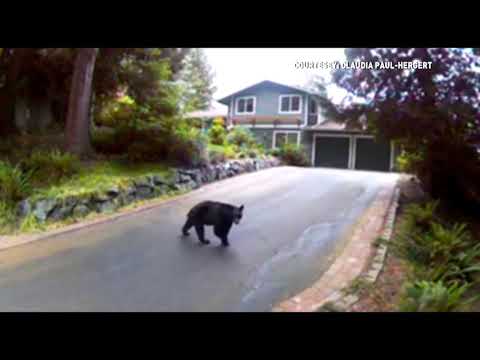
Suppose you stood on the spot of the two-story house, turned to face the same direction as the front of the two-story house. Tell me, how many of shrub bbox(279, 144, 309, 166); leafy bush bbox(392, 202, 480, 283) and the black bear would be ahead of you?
3

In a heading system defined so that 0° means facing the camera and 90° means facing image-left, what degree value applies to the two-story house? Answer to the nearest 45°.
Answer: approximately 0°

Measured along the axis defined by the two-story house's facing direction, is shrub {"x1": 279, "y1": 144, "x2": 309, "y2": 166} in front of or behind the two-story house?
in front

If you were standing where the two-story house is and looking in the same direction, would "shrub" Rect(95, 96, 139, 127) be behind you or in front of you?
in front

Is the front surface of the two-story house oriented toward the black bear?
yes

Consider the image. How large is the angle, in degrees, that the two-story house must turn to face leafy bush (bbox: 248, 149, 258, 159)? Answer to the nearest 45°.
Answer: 0° — it already faces it
